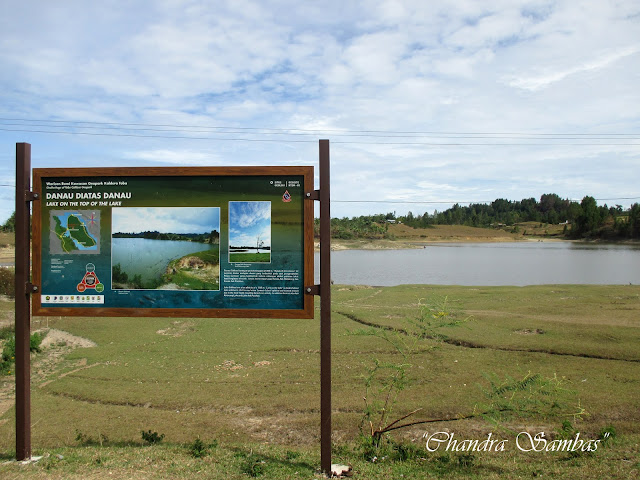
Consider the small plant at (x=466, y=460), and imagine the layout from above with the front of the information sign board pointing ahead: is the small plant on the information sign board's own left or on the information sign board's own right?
on the information sign board's own left

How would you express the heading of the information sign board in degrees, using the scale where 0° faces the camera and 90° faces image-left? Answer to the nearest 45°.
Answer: approximately 0°

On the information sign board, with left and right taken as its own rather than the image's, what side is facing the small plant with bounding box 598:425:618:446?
left

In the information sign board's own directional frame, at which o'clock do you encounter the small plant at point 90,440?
The small plant is roughly at 5 o'clock from the information sign board.
